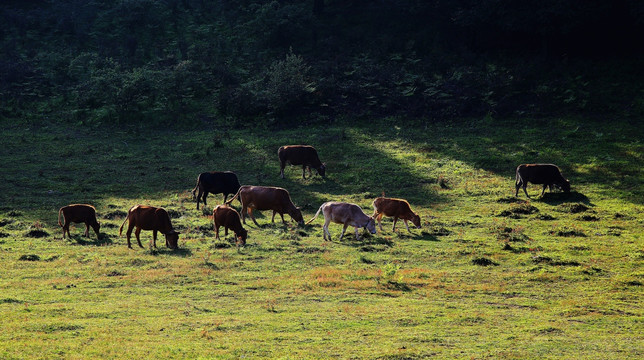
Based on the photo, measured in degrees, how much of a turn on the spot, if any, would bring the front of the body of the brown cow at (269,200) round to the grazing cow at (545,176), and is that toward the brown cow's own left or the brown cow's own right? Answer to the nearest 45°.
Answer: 0° — it already faces it

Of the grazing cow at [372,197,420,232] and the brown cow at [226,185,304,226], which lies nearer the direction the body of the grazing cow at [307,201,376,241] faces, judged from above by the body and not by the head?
the grazing cow

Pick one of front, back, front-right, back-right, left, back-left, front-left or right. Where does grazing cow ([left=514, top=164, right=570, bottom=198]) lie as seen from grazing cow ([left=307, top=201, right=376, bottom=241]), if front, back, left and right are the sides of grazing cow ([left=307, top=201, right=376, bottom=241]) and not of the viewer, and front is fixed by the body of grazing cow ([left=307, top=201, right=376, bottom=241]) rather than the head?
front-left

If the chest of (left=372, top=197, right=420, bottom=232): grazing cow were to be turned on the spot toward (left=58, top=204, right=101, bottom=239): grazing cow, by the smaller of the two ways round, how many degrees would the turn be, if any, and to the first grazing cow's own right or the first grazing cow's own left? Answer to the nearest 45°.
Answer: approximately 180°

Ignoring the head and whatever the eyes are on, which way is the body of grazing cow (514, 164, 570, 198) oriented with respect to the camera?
to the viewer's right

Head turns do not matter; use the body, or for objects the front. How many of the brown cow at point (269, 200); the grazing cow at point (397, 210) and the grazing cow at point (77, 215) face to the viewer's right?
3

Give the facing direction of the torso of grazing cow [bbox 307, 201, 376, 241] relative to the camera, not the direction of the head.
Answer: to the viewer's right

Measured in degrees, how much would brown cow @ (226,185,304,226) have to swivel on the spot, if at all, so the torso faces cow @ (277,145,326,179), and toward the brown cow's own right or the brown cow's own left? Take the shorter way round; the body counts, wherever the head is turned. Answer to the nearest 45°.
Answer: approximately 90° to the brown cow's own left

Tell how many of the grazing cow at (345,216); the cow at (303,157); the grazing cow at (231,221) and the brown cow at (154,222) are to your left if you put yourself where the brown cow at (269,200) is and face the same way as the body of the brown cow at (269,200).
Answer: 1

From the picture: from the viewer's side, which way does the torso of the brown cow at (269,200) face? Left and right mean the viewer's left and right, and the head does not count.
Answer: facing to the right of the viewer

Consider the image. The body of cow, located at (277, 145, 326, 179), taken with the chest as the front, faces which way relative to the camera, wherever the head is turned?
to the viewer's right

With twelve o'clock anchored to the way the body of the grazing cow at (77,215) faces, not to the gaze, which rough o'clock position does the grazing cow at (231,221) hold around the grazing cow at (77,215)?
the grazing cow at (231,221) is roughly at 1 o'clock from the grazing cow at (77,215).

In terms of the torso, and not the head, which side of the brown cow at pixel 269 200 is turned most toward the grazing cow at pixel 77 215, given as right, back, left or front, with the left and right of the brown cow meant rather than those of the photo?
back

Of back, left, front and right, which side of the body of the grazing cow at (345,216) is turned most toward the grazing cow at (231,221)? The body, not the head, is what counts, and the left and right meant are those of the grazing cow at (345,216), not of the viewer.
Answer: back
